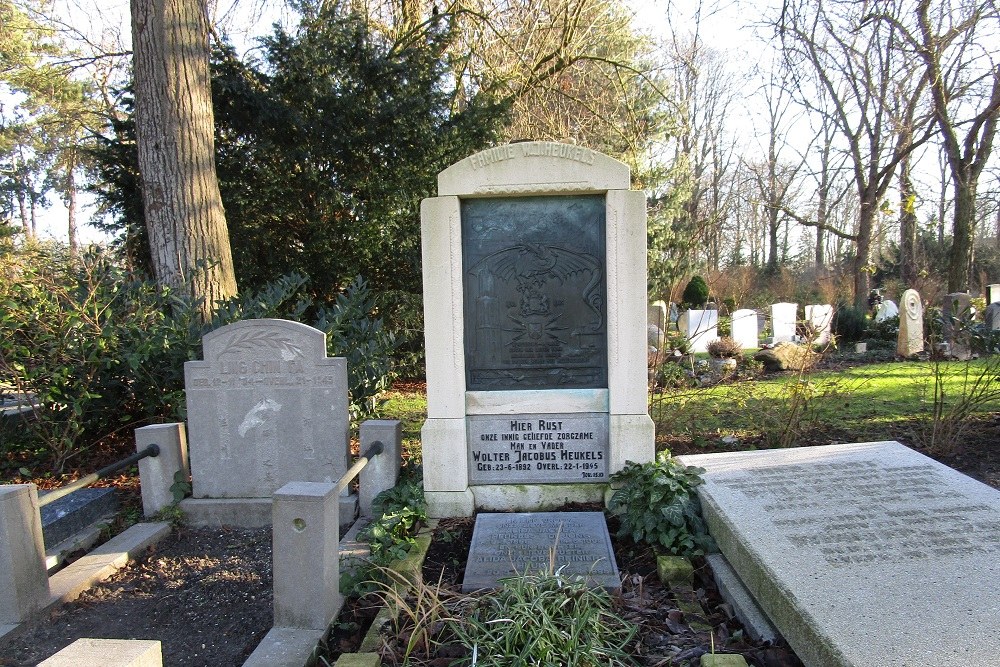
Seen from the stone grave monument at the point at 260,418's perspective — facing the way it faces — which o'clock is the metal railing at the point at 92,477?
The metal railing is roughly at 2 o'clock from the stone grave monument.

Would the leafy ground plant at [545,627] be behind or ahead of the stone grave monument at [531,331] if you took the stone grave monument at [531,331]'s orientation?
ahead

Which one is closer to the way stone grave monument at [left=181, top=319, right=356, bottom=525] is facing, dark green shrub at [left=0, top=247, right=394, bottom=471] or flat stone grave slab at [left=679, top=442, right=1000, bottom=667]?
the flat stone grave slab

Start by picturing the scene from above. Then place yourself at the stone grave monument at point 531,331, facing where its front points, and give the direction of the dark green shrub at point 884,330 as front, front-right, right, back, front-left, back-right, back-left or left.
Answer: back-left

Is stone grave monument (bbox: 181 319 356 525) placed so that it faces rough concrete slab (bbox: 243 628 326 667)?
yes

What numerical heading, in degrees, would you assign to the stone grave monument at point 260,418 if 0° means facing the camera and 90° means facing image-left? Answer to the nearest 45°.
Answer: approximately 0°

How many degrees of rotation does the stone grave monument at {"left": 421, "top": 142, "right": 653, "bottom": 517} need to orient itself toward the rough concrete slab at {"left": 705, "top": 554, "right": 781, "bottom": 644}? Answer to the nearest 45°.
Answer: approximately 45° to its left

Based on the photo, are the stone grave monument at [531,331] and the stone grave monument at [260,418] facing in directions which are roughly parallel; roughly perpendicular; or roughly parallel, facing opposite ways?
roughly parallel

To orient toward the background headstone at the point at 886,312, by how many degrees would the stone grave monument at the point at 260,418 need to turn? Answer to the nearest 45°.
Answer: approximately 135° to its left

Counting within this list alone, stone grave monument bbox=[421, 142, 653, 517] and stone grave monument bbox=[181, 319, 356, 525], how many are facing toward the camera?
2

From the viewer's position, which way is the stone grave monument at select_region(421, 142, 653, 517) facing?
facing the viewer

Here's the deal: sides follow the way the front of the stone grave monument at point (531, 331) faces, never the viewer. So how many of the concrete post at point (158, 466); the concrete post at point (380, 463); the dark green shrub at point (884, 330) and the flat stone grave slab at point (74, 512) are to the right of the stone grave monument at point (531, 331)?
3

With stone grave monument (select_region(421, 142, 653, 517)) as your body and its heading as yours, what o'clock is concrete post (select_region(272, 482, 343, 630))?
The concrete post is roughly at 1 o'clock from the stone grave monument.

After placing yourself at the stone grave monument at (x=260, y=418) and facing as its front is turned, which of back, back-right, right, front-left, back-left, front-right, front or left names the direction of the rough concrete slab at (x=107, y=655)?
front

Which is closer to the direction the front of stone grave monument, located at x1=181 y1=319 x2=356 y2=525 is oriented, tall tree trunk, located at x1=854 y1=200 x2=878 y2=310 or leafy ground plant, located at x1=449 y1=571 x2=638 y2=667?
the leafy ground plant

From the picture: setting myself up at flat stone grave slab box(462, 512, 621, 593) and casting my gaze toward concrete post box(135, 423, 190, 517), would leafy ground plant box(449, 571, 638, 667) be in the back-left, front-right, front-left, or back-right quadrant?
back-left
